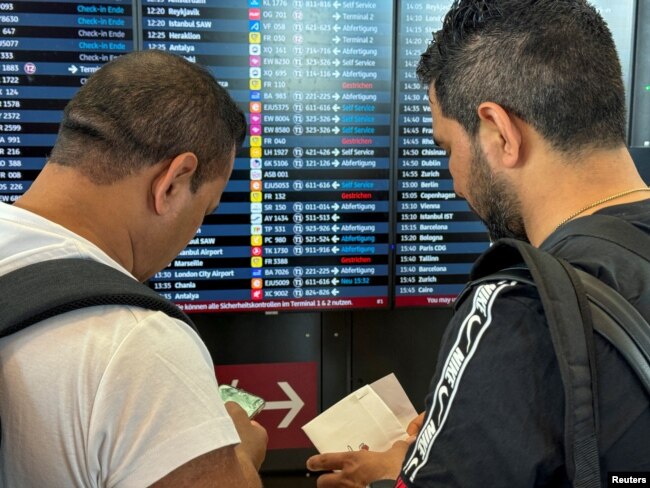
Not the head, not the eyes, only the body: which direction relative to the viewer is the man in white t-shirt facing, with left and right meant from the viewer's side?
facing away from the viewer and to the right of the viewer

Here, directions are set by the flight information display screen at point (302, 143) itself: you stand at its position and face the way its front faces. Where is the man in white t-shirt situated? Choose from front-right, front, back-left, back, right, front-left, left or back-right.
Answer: front

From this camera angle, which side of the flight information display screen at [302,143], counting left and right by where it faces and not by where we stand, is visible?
front

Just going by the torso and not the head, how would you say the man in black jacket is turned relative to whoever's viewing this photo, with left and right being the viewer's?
facing away from the viewer and to the left of the viewer

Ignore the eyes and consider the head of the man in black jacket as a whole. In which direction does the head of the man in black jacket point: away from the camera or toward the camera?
away from the camera

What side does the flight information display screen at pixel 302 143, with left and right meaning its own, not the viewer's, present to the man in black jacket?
front

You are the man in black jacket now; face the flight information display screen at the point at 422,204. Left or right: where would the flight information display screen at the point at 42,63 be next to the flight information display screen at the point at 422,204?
left

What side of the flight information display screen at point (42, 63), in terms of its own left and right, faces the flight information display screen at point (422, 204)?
left

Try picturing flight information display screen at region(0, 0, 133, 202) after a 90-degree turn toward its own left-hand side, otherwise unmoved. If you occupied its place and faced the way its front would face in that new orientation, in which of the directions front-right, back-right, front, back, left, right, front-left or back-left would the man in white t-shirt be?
right

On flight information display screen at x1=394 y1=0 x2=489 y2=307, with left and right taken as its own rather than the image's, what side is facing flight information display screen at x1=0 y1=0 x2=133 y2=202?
right

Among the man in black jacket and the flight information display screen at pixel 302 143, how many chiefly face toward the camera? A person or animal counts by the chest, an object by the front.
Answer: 1

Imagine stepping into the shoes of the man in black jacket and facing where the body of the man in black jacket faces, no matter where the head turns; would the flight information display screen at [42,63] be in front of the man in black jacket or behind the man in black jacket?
in front

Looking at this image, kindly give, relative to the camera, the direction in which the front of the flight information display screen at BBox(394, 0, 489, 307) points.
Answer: facing the viewer

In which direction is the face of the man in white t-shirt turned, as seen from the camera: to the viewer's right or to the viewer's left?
to the viewer's right
